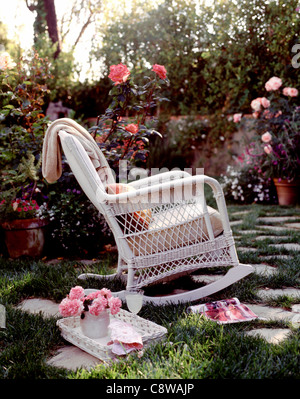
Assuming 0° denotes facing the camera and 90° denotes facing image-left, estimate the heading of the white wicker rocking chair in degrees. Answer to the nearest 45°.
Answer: approximately 270°

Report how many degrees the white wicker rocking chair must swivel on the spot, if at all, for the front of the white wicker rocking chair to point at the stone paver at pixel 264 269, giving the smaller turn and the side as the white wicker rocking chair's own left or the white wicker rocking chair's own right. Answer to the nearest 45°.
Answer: approximately 45° to the white wicker rocking chair's own left

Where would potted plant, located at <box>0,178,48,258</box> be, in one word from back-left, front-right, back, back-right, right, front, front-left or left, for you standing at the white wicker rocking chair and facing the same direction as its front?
back-left

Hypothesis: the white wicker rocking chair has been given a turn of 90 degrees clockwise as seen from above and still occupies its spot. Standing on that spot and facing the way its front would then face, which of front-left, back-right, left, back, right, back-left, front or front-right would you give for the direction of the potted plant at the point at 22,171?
back-right

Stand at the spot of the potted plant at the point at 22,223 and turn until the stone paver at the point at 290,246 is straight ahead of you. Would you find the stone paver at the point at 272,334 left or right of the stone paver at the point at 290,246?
right

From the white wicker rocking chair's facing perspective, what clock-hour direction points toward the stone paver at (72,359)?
The stone paver is roughly at 4 o'clock from the white wicker rocking chair.
